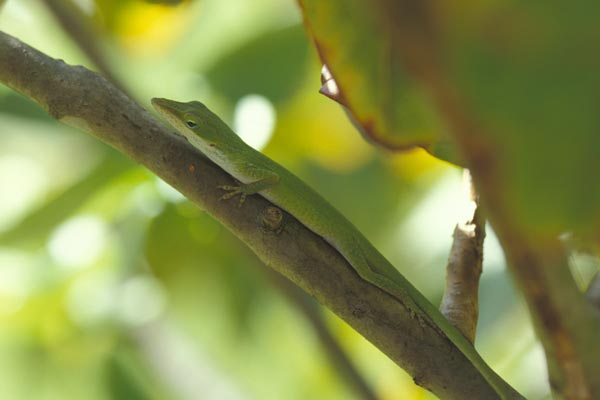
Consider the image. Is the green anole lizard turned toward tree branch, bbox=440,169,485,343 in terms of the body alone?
no

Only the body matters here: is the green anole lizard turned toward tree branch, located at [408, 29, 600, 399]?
no

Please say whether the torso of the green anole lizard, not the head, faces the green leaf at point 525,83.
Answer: no

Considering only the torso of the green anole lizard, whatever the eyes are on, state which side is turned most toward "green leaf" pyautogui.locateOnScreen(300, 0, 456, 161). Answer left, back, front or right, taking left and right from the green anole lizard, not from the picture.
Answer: left

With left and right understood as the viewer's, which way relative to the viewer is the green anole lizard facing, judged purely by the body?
facing to the left of the viewer
